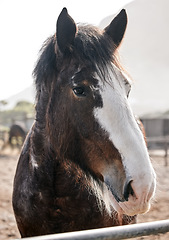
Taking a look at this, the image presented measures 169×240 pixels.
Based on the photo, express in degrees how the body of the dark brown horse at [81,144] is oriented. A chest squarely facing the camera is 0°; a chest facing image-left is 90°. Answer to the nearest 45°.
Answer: approximately 315°
